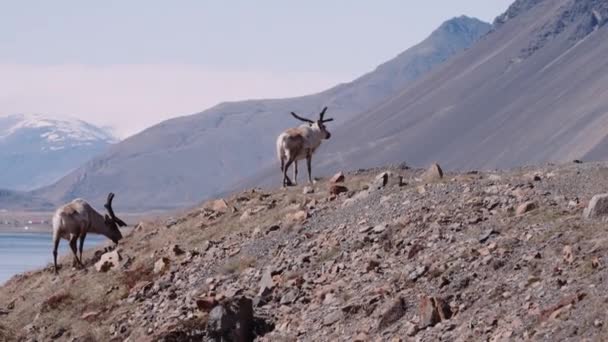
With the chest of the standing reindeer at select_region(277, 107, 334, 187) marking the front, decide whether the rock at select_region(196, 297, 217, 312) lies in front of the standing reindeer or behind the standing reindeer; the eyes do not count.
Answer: behind

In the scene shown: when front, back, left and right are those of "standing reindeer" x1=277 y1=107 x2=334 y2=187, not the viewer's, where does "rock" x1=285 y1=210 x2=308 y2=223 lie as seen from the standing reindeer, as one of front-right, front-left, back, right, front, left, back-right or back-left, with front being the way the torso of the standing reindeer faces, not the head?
back-right

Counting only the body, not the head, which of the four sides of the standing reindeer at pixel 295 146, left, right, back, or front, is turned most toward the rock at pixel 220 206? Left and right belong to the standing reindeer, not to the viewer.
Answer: back

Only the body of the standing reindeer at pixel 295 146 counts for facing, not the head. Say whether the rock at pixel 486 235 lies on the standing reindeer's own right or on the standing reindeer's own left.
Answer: on the standing reindeer's own right

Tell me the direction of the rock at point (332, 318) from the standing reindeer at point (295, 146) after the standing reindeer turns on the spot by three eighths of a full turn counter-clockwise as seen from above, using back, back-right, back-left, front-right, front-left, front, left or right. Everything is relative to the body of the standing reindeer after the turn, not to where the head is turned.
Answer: left

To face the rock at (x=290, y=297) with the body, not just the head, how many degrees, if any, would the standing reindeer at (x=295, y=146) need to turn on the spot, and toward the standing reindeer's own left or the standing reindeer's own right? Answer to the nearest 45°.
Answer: approximately 135° to the standing reindeer's own right

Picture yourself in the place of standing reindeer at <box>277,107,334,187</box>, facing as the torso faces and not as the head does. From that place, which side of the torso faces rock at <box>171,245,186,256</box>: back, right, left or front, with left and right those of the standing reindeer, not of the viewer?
back

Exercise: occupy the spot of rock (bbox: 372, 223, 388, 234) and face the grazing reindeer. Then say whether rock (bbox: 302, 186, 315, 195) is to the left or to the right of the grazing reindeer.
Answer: right

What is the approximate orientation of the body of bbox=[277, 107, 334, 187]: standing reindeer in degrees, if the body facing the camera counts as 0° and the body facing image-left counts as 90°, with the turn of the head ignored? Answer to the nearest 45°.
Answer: approximately 225°
